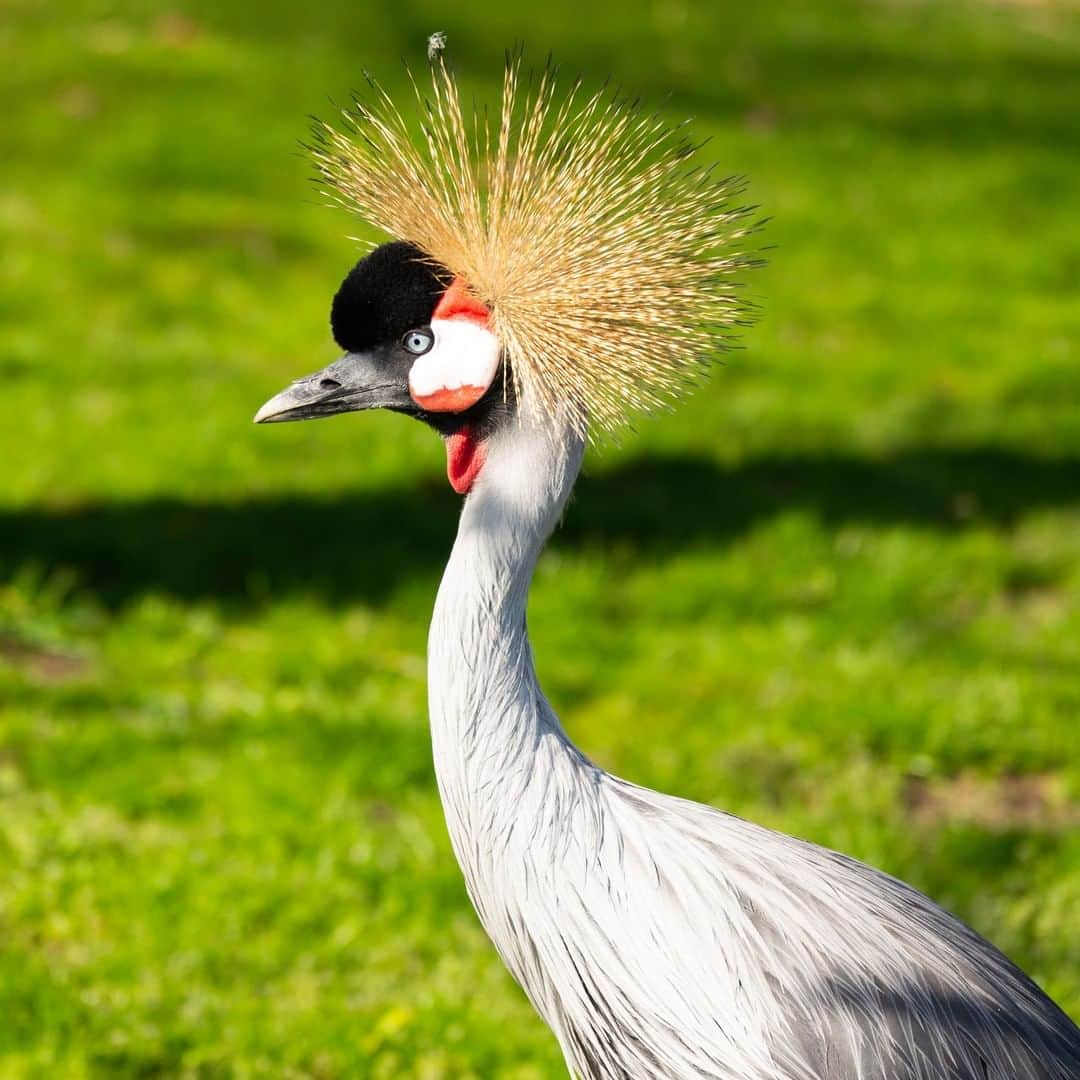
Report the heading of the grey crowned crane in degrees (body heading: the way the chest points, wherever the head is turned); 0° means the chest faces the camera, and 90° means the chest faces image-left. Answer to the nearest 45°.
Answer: approximately 90°
